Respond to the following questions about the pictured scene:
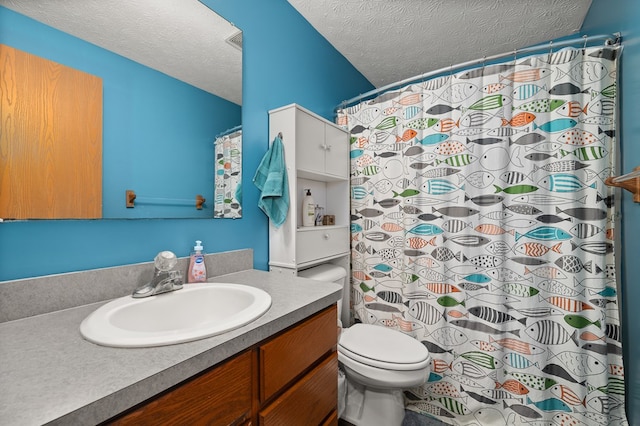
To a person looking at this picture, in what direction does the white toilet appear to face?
facing the viewer and to the right of the viewer

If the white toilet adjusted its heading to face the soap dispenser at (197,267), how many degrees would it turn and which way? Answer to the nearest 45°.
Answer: approximately 90° to its right

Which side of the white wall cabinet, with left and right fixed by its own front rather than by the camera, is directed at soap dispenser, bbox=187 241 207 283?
right

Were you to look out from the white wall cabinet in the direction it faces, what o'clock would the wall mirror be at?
The wall mirror is roughly at 3 o'clock from the white wall cabinet.

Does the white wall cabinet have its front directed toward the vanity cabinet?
no

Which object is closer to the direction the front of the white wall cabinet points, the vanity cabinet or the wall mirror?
the vanity cabinet

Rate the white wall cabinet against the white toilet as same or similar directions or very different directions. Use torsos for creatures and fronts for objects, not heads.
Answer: same or similar directions

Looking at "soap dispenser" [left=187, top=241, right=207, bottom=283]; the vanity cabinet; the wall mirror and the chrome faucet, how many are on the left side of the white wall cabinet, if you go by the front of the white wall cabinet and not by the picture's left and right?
0

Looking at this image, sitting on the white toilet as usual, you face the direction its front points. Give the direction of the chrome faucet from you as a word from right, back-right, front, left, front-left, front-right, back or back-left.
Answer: right

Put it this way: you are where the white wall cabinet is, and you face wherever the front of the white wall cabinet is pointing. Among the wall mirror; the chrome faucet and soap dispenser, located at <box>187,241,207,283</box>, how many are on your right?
3

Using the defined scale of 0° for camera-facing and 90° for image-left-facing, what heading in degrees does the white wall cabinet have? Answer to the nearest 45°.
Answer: approximately 315°

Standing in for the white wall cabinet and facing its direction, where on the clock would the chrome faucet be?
The chrome faucet is roughly at 3 o'clock from the white wall cabinet.

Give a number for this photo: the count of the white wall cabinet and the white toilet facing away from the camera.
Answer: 0
